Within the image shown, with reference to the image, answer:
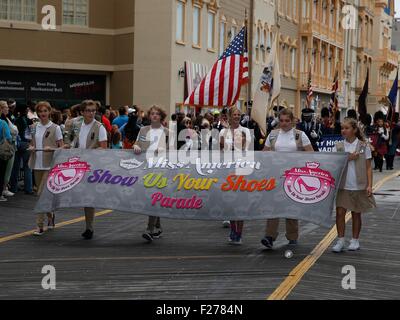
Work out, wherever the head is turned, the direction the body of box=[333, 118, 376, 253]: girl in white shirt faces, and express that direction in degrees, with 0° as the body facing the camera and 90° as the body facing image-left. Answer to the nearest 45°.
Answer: approximately 45°

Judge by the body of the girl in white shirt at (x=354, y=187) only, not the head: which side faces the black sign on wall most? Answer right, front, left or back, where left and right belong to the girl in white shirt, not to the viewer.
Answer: right

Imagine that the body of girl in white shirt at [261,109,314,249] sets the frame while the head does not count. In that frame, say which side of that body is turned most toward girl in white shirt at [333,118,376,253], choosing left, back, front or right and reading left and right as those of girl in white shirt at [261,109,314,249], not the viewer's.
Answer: left

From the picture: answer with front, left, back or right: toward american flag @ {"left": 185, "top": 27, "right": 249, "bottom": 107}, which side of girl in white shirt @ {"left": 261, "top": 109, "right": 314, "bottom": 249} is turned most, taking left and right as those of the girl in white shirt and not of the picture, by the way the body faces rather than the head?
back

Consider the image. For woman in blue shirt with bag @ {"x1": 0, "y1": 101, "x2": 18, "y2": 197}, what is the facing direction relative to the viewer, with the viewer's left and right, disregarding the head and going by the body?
facing to the right of the viewer

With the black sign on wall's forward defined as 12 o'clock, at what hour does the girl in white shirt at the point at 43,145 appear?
The girl in white shirt is roughly at 12 o'clock from the black sign on wall.

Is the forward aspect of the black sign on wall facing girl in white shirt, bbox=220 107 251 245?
yes

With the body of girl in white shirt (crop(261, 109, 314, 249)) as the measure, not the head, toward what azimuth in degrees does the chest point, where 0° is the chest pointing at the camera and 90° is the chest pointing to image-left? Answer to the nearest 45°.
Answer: approximately 0°

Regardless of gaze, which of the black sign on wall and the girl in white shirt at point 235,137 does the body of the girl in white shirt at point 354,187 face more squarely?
the girl in white shirt

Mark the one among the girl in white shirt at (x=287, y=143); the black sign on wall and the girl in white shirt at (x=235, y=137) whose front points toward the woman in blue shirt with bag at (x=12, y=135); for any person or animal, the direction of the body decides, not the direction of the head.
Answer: the black sign on wall

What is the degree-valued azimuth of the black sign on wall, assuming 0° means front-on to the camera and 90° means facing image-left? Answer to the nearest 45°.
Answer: approximately 0°

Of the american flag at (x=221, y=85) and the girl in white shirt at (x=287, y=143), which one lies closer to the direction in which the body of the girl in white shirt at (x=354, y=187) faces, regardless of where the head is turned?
the girl in white shirt
